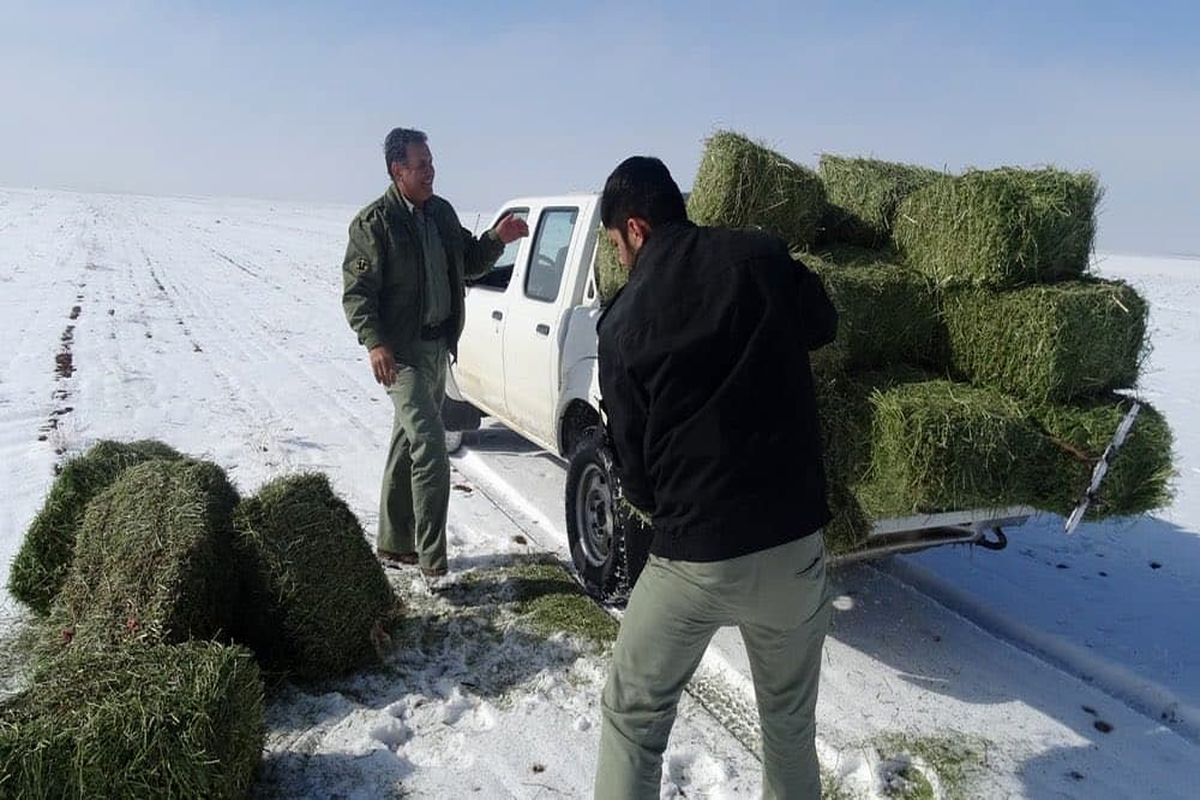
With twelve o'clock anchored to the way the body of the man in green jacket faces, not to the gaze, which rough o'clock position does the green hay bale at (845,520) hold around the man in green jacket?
The green hay bale is roughly at 12 o'clock from the man in green jacket.

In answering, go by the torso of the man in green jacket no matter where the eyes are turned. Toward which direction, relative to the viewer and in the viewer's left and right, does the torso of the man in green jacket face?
facing the viewer and to the right of the viewer

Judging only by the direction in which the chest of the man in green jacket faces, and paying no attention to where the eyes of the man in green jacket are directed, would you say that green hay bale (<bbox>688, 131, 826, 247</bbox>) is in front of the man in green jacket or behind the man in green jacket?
in front

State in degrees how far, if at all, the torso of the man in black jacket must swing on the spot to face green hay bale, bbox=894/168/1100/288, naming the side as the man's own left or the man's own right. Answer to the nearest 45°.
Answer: approximately 90° to the man's own right

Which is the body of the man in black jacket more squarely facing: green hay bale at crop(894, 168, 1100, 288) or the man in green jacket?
the man in green jacket

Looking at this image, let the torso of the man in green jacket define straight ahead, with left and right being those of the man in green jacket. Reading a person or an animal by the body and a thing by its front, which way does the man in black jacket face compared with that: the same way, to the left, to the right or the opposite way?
the opposite way

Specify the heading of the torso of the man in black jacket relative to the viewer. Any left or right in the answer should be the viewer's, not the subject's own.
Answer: facing away from the viewer and to the left of the viewer

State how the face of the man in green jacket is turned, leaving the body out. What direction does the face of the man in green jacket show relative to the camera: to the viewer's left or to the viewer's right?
to the viewer's right

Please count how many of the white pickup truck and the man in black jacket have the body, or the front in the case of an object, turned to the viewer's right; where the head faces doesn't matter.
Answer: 0

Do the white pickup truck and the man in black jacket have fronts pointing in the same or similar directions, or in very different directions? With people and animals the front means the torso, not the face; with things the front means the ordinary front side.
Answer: same or similar directions

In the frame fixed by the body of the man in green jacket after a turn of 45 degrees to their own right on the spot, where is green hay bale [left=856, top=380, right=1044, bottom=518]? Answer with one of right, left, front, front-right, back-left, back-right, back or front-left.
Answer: front-left

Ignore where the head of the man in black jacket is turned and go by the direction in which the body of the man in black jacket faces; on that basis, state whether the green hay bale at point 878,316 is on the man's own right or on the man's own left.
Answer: on the man's own right

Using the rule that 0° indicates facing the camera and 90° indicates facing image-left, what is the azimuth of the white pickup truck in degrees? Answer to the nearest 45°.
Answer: approximately 135°

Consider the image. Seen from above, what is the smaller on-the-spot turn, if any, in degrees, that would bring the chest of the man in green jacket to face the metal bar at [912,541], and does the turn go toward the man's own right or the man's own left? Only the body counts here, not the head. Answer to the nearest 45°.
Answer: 0° — they already face it

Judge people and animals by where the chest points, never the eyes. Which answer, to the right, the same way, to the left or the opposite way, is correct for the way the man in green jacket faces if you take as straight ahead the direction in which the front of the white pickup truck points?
the opposite way
